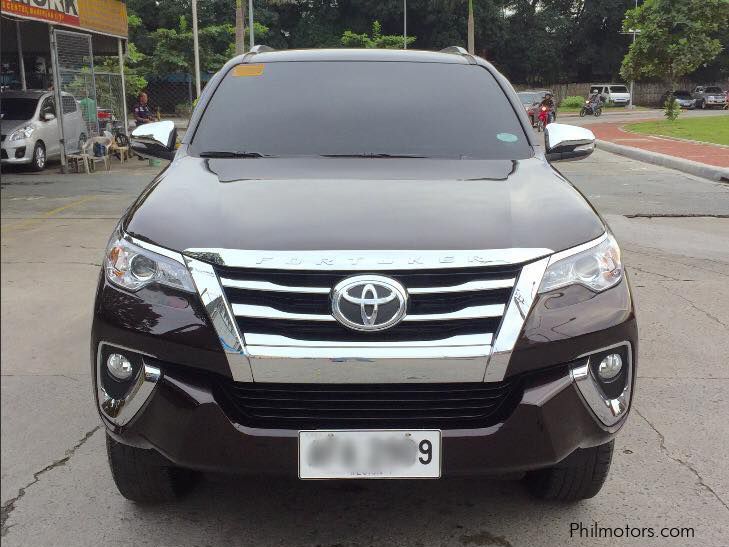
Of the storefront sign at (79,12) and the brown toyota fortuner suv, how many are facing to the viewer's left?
0

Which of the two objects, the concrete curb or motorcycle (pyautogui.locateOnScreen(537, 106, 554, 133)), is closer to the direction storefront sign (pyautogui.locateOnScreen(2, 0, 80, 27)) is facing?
the concrete curb

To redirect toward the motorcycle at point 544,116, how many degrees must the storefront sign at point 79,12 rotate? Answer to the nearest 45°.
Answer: approximately 90° to its left

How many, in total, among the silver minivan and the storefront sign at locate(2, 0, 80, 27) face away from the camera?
0

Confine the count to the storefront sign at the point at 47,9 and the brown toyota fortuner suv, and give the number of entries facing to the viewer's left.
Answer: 0

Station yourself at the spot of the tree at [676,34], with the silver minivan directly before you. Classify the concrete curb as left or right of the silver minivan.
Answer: left

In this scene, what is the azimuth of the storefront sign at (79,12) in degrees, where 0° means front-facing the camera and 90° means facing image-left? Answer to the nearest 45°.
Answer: approximately 315°

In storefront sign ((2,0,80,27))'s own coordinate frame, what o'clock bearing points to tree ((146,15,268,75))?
The tree is roughly at 8 o'clock from the storefront sign.

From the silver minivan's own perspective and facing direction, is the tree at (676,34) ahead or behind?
behind

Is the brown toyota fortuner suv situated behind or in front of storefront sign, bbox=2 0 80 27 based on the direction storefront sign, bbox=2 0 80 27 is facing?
in front
